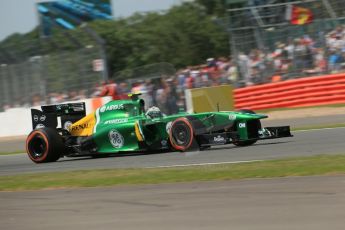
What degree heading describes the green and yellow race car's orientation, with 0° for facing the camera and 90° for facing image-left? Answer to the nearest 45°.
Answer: approximately 315°

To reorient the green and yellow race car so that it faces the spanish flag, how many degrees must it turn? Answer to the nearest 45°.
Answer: approximately 90° to its left

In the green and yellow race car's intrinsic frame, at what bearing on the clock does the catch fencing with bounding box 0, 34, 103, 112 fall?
The catch fencing is roughly at 7 o'clock from the green and yellow race car.

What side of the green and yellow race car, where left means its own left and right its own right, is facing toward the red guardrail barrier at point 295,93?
left
